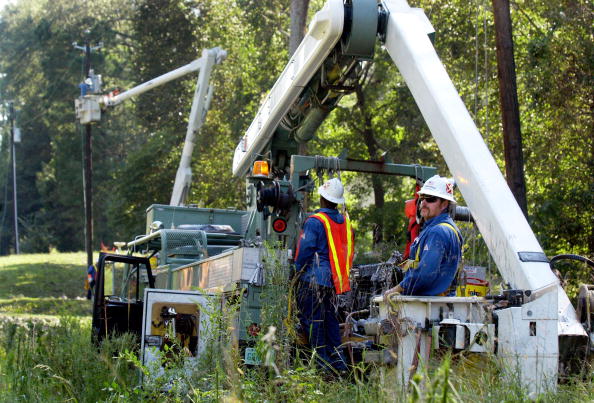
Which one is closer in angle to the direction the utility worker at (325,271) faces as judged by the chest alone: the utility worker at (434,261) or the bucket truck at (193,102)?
the bucket truck

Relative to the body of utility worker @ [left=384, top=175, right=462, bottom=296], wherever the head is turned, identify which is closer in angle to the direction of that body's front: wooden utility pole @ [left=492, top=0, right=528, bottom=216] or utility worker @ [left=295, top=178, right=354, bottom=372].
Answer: the utility worker

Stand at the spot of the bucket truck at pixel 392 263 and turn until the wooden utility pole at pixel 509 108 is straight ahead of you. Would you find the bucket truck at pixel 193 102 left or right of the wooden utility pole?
left

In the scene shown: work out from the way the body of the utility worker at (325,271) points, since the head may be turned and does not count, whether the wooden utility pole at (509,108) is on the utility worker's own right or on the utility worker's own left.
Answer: on the utility worker's own right

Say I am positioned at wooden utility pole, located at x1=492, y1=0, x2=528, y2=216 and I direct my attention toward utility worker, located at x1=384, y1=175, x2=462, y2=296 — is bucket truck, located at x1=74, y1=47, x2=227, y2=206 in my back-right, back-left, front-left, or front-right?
back-right

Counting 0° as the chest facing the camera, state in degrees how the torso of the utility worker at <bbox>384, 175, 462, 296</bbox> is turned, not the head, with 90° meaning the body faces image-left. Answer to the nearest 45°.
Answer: approximately 90°

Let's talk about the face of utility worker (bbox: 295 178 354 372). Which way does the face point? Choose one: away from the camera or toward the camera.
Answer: away from the camera

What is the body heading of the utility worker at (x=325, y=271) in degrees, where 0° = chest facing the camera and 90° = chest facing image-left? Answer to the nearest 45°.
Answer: approximately 135°

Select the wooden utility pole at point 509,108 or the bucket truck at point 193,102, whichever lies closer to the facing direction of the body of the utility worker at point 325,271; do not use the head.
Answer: the bucket truck
